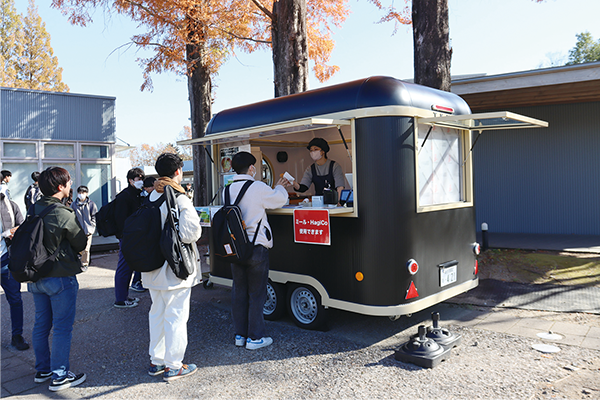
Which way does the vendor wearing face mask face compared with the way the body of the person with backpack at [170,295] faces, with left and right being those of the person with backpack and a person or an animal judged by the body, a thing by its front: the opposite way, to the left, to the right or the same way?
the opposite way

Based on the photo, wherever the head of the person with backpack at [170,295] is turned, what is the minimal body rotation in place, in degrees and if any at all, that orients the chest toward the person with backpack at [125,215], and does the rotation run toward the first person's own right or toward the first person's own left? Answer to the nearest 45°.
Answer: approximately 45° to the first person's own left

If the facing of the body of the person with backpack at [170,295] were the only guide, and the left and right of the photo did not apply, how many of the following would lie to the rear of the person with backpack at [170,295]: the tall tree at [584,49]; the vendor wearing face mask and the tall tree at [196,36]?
0

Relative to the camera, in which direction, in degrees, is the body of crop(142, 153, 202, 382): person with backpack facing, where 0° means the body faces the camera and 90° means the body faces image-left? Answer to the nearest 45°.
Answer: approximately 225°

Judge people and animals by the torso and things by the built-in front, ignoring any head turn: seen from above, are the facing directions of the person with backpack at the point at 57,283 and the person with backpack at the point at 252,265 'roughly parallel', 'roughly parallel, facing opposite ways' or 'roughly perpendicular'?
roughly parallel

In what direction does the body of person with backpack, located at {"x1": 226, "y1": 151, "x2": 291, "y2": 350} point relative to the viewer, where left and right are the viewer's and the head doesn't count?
facing away from the viewer and to the right of the viewer

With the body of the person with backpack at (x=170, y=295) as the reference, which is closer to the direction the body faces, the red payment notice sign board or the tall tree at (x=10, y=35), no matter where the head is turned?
the red payment notice sign board

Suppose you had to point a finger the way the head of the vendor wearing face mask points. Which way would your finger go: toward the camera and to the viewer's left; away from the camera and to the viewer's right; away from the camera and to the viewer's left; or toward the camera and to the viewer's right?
toward the camera and to the viewer's left

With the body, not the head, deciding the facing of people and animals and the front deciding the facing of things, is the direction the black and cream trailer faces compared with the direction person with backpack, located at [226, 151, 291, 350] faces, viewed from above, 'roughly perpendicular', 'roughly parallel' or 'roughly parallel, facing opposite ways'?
roughly perpendicular

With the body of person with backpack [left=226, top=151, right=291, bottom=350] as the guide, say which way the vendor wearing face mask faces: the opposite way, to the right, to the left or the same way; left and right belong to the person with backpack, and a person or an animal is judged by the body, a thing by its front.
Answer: the opposite way

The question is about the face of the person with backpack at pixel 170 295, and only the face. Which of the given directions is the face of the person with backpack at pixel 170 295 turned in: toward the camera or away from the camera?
away from the camera

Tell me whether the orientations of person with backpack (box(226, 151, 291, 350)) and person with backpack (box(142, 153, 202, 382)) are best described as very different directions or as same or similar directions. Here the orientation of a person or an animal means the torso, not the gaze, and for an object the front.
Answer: same or similar directions

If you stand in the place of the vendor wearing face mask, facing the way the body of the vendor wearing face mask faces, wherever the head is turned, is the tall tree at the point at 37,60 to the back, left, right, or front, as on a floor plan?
right

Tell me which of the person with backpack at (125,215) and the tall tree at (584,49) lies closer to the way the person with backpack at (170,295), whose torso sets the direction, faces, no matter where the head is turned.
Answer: the tall tree

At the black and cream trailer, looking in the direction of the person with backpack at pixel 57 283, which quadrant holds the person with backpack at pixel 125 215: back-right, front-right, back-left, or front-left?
front-right

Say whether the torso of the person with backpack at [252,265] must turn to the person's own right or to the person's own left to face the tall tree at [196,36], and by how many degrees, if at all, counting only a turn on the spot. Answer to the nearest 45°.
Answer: approximately 45° to the person's own left

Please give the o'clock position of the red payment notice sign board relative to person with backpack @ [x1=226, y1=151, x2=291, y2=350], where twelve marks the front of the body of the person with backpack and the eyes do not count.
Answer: The red payment notice sign board is roughly at 1 o'clock from the person with backpack.

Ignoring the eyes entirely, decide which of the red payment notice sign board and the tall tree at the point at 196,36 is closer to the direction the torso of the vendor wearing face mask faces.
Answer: the red payment notice sign board
